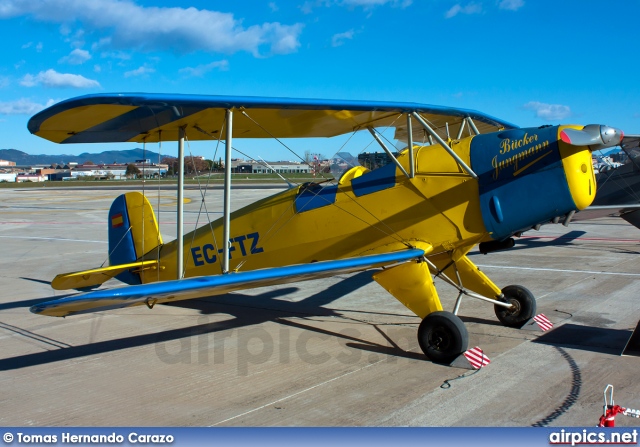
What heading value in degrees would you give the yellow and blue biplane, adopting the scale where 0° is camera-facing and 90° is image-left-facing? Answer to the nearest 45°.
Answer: approximately 315°
